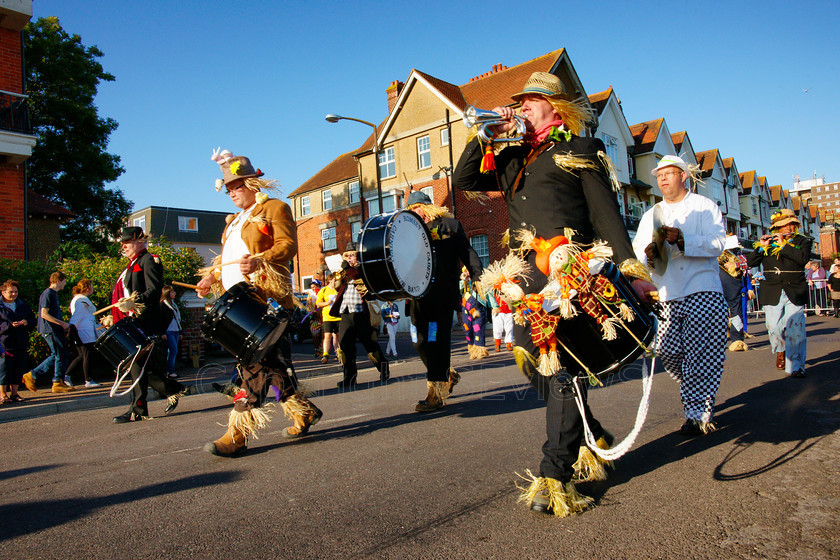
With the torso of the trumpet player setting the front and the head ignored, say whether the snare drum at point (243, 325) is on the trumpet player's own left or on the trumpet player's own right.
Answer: on the trumpet player's own right

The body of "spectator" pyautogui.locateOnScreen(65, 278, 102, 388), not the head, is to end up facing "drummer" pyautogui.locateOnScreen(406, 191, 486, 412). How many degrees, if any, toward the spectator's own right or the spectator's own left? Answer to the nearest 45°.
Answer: approximately 45° to the spectator's own right

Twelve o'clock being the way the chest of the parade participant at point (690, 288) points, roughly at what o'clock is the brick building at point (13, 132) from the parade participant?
The brick building is roughly at 2 o'clock from the parade participant.

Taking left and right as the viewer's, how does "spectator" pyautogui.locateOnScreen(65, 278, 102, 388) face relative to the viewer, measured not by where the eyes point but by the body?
facing to the right of the viewer

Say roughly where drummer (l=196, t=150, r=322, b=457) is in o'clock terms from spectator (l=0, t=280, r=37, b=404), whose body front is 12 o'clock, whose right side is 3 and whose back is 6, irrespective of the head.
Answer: The drummer is roughly at 1 o'clock from the spectator.

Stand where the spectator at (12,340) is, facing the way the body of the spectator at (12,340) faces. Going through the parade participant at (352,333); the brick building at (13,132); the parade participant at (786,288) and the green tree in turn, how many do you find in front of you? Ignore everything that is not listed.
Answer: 2

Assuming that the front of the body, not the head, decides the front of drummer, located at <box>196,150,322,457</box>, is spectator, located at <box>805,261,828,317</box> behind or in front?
behind

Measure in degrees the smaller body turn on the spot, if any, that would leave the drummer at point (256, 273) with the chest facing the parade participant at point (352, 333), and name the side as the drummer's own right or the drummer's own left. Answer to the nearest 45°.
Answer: approximately 135° to the drummer's own right

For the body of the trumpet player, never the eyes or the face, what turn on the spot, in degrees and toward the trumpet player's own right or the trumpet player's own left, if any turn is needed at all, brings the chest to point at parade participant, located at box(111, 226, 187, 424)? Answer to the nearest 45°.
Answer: approximately 90° to the trumpet player's own right
